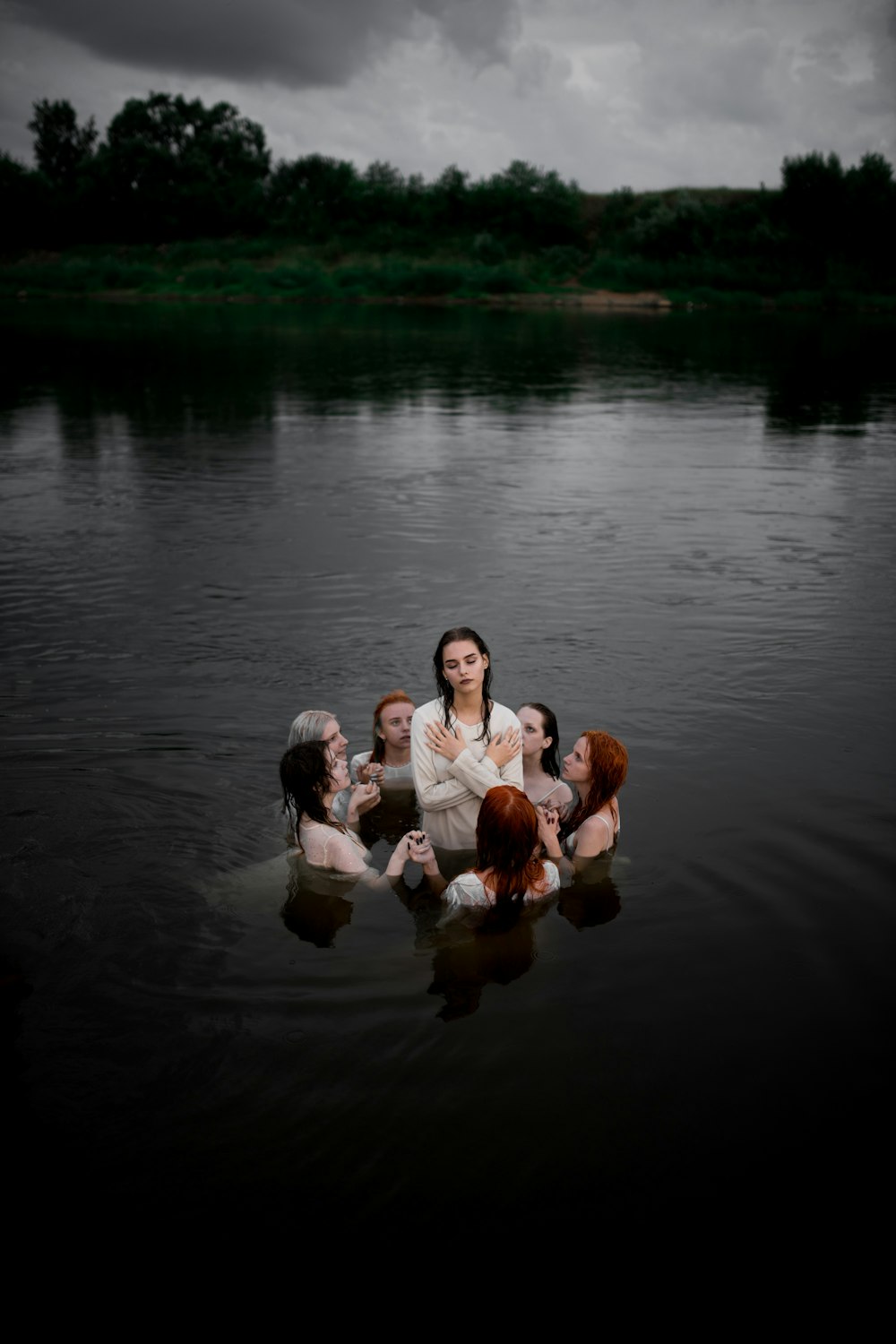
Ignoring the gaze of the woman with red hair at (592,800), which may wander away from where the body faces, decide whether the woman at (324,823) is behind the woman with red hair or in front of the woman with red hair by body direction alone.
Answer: in front

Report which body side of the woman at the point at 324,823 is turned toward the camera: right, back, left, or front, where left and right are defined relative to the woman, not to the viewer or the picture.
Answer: right

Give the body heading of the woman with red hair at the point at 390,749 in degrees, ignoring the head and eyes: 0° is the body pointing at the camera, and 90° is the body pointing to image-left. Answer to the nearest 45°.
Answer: approximately 315°

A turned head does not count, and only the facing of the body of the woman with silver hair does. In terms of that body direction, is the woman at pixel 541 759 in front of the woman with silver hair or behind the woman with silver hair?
in front

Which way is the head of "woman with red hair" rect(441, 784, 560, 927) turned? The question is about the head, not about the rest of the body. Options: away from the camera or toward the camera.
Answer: away from the camera

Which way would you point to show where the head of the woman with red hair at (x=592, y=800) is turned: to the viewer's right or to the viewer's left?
to the viewer's left

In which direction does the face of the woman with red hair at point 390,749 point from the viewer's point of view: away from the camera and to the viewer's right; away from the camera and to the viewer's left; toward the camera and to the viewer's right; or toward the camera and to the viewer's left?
toward the camera and to the viewer's right

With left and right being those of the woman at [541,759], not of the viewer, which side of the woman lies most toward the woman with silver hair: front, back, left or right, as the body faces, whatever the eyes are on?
front

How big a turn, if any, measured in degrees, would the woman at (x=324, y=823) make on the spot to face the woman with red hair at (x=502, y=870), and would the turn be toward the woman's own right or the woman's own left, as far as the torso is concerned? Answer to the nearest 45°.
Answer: approximately 45° to the woman's own right

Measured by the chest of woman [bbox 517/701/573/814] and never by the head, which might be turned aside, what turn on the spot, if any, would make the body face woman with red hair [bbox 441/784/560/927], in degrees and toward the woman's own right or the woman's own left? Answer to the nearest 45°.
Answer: approximately 45° to the woman's own left

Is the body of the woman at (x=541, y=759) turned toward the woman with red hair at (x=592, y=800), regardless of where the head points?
no

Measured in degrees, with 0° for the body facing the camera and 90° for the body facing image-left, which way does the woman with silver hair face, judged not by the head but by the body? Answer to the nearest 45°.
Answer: approximately 270°

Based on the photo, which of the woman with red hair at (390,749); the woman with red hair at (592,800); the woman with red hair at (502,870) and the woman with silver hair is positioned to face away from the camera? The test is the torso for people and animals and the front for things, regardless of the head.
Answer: the woman with red hair at (502,870)

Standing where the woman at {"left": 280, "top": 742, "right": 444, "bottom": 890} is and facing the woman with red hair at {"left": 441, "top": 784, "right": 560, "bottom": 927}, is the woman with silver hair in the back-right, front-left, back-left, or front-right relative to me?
back-left

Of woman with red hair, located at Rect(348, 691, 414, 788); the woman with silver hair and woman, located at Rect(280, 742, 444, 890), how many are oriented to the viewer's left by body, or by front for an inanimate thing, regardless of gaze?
0

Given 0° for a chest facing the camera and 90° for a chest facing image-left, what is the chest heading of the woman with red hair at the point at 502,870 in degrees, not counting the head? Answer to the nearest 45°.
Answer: approximately 180°

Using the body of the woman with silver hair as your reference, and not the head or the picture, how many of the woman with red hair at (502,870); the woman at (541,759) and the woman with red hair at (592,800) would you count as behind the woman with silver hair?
0

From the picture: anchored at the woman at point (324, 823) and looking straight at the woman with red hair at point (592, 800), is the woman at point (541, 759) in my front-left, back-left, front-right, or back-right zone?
front-left

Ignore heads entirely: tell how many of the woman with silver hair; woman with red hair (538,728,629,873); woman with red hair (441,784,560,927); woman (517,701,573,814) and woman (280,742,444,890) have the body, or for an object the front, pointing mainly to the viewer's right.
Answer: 2
